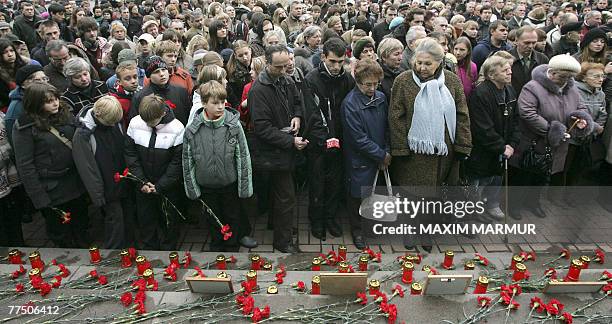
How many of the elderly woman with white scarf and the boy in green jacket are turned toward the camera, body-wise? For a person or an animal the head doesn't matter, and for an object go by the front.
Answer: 2

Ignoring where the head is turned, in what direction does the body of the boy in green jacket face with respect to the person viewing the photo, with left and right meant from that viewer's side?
facing the viewer

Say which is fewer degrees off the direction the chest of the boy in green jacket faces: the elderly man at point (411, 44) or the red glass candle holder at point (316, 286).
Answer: the red glass candle holder

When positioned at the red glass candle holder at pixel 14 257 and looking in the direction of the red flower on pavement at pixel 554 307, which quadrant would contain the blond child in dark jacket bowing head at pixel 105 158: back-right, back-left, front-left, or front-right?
front-left

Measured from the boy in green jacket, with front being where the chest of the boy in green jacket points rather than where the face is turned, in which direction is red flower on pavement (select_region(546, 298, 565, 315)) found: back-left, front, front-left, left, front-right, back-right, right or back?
front-left

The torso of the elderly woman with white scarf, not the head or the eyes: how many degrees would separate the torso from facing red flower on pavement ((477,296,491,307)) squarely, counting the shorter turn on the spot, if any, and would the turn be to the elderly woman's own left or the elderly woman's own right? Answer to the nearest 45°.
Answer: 0° — they already face it

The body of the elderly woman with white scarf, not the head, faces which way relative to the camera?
toward the camera
